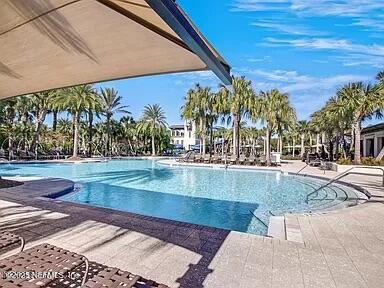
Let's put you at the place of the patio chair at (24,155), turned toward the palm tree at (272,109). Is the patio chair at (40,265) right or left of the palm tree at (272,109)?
right

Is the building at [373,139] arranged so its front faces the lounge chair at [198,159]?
yes

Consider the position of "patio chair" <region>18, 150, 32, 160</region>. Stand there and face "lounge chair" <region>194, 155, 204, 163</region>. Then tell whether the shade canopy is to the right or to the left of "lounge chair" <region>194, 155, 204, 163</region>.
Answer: right

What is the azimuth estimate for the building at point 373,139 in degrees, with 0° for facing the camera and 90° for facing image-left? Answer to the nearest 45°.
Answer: approximately 45°

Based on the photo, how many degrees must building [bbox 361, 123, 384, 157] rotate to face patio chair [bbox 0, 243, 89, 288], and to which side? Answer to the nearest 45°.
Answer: approximately 45° to its left

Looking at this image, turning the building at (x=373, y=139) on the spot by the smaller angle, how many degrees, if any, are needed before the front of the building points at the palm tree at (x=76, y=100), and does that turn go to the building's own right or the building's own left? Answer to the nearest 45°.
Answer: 0° — it already faces it

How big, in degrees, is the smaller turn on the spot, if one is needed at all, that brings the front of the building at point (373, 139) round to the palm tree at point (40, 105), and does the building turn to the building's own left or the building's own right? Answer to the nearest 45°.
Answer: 0° — it already faces it

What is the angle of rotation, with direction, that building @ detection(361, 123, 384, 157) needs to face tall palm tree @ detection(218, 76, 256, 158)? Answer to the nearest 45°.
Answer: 0° — it already faces it

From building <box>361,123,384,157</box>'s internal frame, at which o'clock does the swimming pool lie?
The swimming pool is roughly at 11 o'clock from the building.
